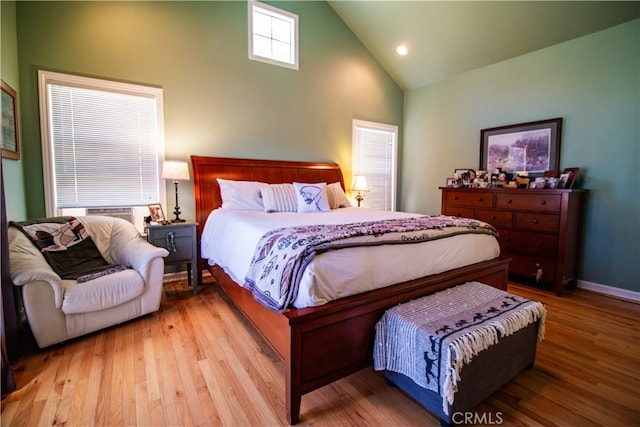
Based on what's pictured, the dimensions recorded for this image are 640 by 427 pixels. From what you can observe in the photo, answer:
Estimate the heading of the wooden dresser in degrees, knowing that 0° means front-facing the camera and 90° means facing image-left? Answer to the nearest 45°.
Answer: approximately 45°

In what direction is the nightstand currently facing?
toward the camera

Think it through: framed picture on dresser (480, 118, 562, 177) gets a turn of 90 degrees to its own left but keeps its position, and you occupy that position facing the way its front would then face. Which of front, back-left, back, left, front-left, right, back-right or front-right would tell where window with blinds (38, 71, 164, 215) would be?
right

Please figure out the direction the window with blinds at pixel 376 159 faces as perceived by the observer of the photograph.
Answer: facing the viewer and to the right of the viewer

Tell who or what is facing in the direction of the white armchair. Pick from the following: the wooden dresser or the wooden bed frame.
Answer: the wooden dresser

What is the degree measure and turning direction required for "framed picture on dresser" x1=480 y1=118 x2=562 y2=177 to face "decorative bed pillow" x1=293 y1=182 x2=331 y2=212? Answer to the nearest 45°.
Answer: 0° — it already faces it

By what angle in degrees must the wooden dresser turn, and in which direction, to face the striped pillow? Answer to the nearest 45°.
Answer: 0° — it already faces it

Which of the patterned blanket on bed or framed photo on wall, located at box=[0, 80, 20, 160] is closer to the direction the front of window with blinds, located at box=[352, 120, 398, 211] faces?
the patterned blanket on bed

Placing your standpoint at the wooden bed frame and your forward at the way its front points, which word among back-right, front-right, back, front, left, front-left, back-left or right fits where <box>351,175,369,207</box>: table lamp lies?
back-left

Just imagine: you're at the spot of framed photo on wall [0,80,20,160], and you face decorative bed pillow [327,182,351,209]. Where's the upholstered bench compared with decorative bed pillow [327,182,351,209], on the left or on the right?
right

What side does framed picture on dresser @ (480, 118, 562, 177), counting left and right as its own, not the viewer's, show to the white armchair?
front

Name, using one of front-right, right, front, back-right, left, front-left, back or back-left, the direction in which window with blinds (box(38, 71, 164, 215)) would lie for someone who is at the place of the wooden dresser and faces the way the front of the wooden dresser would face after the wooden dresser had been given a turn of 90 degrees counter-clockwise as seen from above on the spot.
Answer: right

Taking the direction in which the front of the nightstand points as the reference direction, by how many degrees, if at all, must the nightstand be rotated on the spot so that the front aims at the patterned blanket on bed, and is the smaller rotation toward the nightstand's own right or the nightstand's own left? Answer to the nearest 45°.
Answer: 0° — it already faces it

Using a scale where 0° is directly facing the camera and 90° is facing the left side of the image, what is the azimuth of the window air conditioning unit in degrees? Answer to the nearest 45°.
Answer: approximately 0°

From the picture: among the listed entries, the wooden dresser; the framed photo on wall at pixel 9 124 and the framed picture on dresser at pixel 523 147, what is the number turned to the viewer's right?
1

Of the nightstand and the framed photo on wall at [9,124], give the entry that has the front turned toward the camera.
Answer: the nightstand
